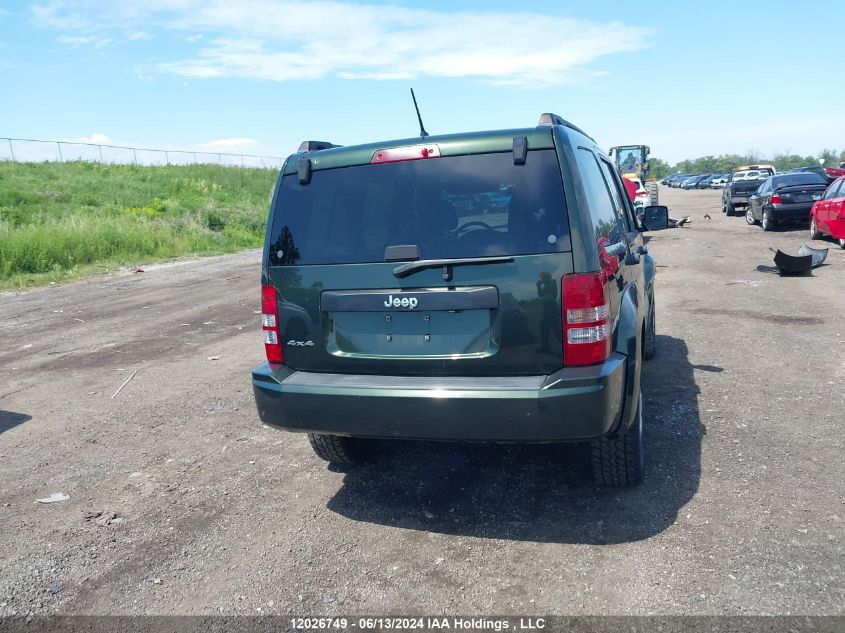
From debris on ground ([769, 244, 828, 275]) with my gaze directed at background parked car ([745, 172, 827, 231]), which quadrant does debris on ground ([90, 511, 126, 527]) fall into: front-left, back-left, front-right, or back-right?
back-left

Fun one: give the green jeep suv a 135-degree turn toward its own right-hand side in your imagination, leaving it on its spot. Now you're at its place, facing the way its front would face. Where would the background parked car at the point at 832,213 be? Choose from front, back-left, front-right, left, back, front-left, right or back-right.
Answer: left

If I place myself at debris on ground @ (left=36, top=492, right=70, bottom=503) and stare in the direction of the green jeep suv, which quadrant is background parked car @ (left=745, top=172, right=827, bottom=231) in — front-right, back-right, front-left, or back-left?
front-left

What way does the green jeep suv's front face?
away from the camera

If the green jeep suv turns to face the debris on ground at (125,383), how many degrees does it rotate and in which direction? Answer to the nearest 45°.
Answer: approximately 45° to its left

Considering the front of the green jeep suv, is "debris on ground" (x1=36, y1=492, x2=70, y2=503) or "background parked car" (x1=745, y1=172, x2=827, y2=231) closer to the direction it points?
the background parked car

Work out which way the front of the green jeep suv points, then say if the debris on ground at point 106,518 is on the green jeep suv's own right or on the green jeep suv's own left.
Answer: on the green jeep suv's own left

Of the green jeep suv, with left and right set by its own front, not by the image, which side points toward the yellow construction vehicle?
front

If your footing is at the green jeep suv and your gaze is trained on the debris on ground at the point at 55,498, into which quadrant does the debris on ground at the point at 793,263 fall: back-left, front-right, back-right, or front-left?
back-right

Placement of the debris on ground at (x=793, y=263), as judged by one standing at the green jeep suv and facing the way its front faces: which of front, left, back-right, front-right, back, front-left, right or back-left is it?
front-right

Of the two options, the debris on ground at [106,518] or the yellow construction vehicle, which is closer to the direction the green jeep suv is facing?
the yellow construction vehicle
